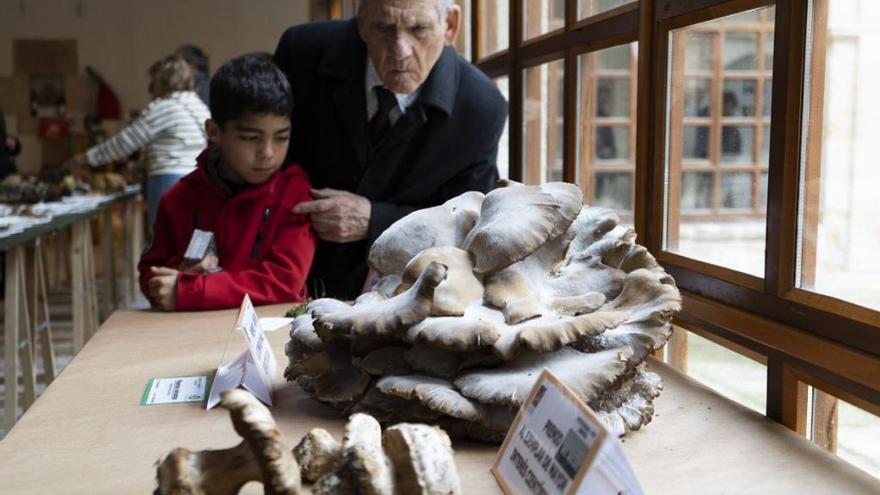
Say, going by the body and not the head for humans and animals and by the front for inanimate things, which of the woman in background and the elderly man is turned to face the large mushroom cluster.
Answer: the elderly man

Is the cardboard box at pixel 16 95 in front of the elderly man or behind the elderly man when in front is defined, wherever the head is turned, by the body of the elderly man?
behind

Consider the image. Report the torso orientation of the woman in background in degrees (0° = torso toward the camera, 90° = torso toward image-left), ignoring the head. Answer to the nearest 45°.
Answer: approximately 135°

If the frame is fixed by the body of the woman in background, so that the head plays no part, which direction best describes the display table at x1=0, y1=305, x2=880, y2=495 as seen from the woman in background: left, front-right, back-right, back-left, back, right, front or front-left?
back-left

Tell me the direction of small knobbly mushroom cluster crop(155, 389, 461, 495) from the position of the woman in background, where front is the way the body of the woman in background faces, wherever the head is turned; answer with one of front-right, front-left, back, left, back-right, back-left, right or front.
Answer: back-left

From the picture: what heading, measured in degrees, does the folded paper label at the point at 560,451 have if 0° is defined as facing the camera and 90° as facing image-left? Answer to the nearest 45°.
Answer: approximately 45°

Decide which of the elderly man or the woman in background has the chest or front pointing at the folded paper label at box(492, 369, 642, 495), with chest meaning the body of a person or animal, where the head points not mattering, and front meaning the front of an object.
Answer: the elderly man

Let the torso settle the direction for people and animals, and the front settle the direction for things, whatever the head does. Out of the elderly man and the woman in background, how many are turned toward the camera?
1

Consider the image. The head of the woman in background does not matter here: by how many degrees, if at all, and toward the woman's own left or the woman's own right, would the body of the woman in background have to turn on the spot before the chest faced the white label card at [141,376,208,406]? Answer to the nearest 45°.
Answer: approximately 135° to the woman's own left

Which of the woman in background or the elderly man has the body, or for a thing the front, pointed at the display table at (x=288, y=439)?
the elderly man
